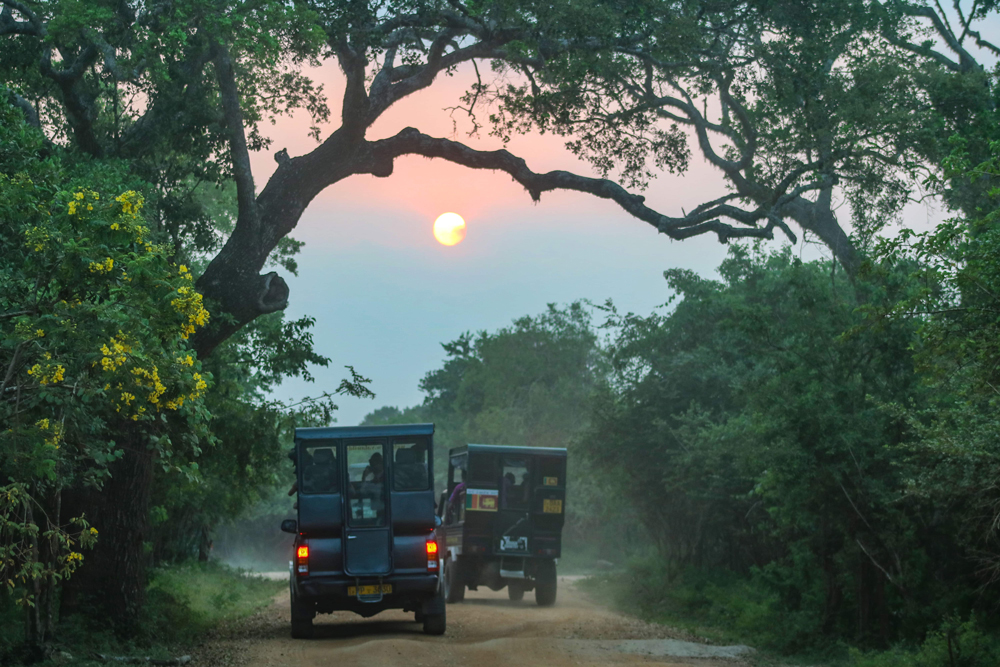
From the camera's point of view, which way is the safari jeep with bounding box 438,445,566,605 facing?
away from the camera

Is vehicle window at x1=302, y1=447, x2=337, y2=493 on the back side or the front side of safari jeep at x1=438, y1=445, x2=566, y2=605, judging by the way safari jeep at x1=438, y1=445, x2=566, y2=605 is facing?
on the back side

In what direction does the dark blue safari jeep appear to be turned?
away from the camera

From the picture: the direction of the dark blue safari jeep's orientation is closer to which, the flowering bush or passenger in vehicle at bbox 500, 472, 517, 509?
the passenger in vehicle

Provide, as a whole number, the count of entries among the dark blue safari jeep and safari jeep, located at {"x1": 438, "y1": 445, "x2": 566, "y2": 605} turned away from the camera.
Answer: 2

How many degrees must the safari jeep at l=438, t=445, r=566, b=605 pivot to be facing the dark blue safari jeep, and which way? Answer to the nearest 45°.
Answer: approximately 180°

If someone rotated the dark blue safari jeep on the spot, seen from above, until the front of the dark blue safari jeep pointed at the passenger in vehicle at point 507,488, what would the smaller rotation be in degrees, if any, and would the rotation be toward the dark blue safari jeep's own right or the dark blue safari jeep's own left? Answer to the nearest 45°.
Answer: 0° — it already faces them
